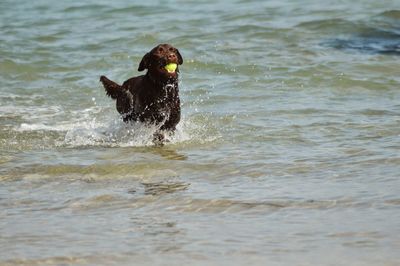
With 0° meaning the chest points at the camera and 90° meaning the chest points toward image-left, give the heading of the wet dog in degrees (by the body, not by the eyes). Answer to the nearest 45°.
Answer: approximately 315°
